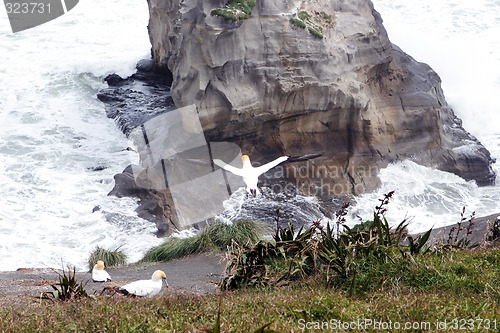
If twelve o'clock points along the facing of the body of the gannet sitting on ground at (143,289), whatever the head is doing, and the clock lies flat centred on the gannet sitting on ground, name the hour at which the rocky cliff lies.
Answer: The rocky cliff is roughly at 10 o'clock from the gannet sitting on ground.

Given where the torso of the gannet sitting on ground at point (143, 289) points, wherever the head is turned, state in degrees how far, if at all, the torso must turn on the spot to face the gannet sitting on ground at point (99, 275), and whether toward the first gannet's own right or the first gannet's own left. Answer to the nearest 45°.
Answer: approximately 90° to the first gannet's own left

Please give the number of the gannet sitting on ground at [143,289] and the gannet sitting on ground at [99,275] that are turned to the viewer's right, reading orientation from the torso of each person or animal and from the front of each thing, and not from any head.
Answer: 1

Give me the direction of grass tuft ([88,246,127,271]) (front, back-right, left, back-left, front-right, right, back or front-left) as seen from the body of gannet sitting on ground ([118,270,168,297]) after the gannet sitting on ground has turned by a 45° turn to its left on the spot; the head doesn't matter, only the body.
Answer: front-left

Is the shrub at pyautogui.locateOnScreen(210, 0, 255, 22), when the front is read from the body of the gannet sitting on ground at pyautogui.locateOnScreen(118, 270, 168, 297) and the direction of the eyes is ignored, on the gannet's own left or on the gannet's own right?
on the gannet's own left

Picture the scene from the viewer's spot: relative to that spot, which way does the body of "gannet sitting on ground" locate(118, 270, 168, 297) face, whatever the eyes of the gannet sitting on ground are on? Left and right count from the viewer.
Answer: facing to the right of the viewer
